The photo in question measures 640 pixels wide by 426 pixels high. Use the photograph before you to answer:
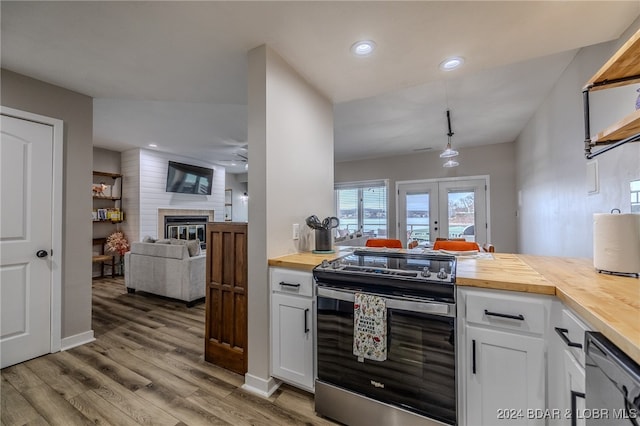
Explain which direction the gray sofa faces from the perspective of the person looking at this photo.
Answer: facing away from the viewer and to the right of the viewer

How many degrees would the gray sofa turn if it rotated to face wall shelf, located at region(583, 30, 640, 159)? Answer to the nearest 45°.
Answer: approximately 90° to its right

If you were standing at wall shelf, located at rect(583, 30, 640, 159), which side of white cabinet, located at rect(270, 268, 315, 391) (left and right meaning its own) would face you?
left

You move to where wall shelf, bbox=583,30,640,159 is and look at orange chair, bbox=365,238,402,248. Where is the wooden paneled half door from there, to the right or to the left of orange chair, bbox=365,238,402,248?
left

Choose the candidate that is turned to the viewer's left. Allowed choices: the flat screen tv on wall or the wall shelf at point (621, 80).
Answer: the wall shelf

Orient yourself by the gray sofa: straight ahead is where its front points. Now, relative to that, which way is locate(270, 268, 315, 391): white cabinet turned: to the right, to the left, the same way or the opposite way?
the opposite way

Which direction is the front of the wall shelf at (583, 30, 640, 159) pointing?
to the viewer's left

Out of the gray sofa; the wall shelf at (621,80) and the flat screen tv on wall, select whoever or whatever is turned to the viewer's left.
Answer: the wall shelf
